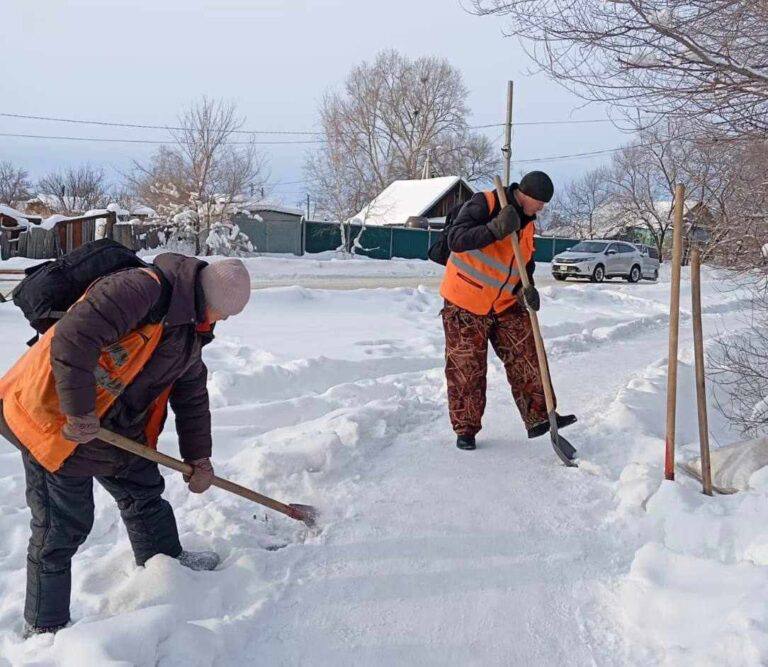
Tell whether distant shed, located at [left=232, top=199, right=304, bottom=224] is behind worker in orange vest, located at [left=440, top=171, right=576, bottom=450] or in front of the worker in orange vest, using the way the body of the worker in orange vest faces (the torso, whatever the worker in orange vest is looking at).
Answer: behind

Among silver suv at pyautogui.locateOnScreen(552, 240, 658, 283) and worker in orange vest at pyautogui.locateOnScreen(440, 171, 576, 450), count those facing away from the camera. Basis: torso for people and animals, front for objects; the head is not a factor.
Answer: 0

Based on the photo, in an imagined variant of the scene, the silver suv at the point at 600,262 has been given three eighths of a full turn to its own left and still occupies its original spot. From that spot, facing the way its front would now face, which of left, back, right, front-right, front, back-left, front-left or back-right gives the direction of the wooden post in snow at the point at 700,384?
right

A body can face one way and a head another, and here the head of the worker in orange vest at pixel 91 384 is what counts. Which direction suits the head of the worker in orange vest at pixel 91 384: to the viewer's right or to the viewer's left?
to the viewer's right

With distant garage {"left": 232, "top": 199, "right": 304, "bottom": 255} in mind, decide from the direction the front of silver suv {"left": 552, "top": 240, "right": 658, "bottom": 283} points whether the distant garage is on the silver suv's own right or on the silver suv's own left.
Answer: on the silver suv's own right

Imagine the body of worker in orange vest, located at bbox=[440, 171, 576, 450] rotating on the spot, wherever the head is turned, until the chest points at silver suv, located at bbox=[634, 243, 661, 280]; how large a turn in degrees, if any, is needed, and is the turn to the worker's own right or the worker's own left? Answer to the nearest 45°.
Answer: approximately 135° to the worker's own left

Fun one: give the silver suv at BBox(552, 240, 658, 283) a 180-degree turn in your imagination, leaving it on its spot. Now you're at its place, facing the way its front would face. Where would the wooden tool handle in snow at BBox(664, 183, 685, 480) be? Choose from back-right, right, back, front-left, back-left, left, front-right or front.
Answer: back-right

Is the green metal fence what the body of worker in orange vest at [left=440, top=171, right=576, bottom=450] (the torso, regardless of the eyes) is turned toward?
no

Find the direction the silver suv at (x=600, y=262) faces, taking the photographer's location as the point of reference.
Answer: facing the viewer and to the left of the viewer

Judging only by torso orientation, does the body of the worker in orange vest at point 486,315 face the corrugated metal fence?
no

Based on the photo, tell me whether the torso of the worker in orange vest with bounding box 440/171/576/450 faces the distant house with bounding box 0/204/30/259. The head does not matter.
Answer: no

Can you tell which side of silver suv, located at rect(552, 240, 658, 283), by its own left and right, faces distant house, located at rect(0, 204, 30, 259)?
front
